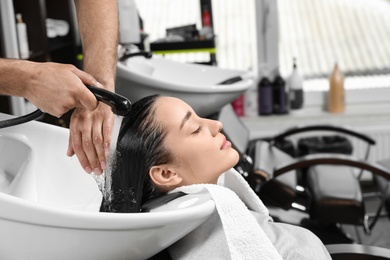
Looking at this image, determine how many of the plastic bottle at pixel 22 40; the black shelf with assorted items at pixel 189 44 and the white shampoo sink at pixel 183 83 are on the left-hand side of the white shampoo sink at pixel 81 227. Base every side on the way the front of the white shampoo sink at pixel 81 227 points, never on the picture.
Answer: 3

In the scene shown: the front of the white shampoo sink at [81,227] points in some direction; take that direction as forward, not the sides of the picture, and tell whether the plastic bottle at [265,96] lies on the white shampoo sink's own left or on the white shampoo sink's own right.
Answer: on the white shampoo sink's own left

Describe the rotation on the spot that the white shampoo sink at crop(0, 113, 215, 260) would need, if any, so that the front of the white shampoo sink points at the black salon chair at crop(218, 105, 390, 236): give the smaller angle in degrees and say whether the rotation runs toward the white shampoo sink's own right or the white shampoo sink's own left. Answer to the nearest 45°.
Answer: approximately 45° to the white shampoo sink's own left

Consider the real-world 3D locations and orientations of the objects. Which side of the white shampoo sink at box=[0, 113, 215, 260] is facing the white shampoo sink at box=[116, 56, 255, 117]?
left

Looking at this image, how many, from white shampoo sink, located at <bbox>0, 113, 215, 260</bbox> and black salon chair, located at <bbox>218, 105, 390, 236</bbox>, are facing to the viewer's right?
2

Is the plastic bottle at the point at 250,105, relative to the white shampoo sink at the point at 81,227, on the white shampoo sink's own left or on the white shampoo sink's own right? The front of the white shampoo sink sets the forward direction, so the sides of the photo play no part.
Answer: on the white shampoo sink's own left

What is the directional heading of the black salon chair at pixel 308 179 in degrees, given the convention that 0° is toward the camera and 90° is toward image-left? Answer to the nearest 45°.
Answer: approximately 270°

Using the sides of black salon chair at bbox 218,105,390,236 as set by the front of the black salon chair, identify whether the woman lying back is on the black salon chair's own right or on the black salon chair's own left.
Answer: on the black salon chair's own right

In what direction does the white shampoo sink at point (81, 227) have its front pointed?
to the viewer's right

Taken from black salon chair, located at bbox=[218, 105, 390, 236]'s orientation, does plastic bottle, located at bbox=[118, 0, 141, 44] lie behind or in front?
behind
